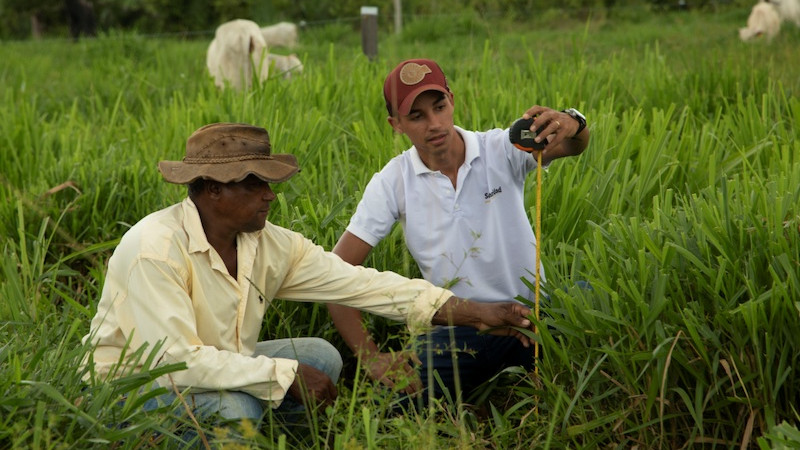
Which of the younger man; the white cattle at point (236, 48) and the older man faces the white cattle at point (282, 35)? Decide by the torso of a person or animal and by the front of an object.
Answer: the white cattle at point (236, 48)

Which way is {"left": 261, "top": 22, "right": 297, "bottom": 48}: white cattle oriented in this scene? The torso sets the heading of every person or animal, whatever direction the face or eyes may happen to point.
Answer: to the viewer's right

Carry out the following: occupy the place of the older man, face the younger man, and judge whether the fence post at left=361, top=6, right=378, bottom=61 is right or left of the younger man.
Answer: left

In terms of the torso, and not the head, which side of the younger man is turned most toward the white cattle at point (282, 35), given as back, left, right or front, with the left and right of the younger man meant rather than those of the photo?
back

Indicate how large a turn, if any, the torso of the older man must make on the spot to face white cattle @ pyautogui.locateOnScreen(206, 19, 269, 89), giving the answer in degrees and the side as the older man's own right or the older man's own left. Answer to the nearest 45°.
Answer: approximately 135° to the older man's own left

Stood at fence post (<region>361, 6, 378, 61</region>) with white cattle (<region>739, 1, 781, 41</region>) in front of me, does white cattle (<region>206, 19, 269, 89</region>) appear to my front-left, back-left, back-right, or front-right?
back-right

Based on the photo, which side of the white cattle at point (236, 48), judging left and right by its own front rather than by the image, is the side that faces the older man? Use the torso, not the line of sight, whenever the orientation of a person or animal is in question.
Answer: back

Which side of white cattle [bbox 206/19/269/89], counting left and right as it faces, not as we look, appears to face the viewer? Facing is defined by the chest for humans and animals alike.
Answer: back

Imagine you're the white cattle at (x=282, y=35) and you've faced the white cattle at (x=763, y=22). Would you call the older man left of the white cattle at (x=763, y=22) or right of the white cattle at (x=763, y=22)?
right

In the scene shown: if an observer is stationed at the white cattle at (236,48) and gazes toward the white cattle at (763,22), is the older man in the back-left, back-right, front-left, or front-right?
back-right

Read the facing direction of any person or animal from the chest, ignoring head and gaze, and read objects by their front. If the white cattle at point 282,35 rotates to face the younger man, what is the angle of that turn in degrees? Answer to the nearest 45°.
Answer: approximately 90° to its right

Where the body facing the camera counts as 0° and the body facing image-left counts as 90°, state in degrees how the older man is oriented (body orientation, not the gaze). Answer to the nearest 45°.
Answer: approximately 315°
